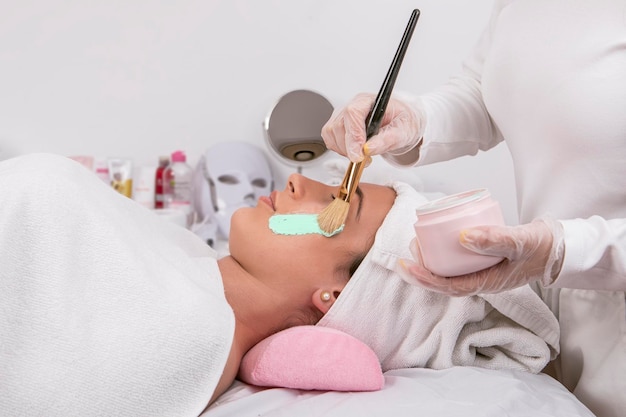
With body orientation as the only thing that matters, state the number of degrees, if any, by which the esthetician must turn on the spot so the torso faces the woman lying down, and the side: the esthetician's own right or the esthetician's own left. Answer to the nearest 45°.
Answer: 0° — they already face them

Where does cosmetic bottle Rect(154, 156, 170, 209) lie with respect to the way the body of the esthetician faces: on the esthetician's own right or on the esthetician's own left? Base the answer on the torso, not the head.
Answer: on the esthetician's own right

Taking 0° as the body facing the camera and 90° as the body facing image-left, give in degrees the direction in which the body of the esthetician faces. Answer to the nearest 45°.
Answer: approximately 45°
